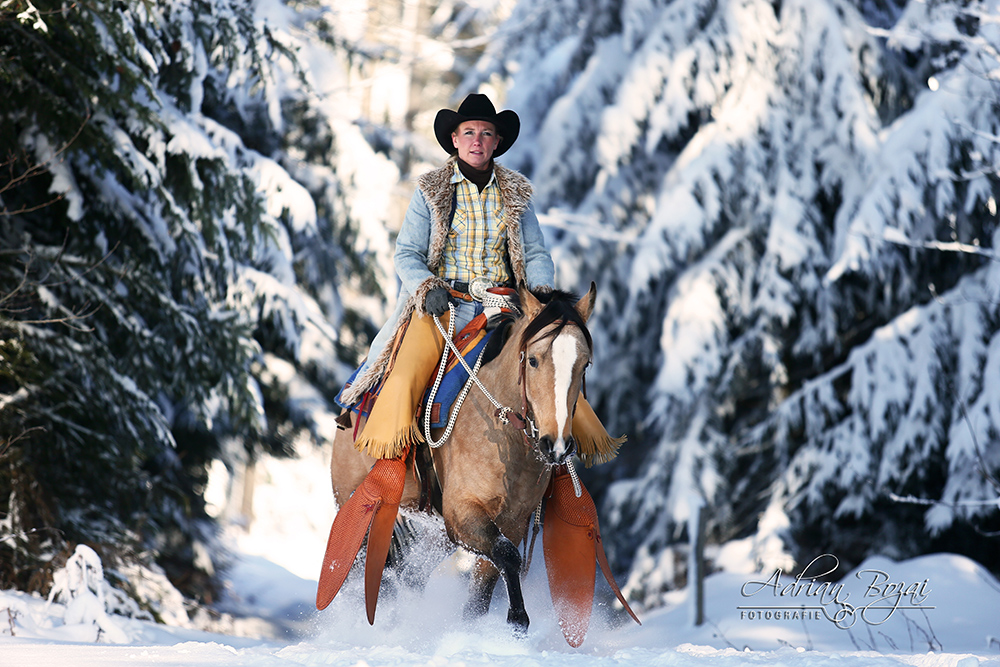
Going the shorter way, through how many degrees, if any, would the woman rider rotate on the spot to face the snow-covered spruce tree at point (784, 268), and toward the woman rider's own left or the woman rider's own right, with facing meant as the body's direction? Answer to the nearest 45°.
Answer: approximately 135° to the woman rider's own left

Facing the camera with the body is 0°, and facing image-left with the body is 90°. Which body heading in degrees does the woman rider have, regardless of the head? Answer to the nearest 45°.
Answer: approximately 0°

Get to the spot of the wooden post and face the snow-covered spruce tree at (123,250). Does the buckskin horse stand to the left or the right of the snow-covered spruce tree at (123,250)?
left

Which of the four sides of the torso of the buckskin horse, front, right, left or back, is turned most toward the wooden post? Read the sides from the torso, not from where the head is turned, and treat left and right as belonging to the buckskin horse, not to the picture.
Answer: left

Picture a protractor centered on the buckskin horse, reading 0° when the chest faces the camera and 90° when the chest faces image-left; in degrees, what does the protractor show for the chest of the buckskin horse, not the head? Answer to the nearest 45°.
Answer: approximately 315°

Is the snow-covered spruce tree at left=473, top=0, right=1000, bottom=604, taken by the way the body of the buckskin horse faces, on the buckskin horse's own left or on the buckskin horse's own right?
on the buckskin horse's own left
